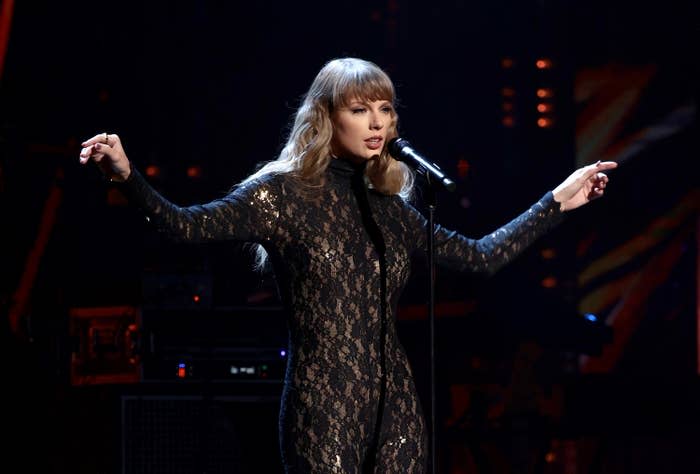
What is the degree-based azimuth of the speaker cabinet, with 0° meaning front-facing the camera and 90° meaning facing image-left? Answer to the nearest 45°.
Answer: approximately 0°

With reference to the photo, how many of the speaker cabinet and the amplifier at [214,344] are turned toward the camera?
2

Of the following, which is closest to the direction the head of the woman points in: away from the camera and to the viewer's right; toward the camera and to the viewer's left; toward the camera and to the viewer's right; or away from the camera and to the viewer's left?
toward the camera and to the viewer's right

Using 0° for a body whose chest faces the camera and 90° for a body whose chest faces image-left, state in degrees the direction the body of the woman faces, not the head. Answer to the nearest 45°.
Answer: approximately 315°
